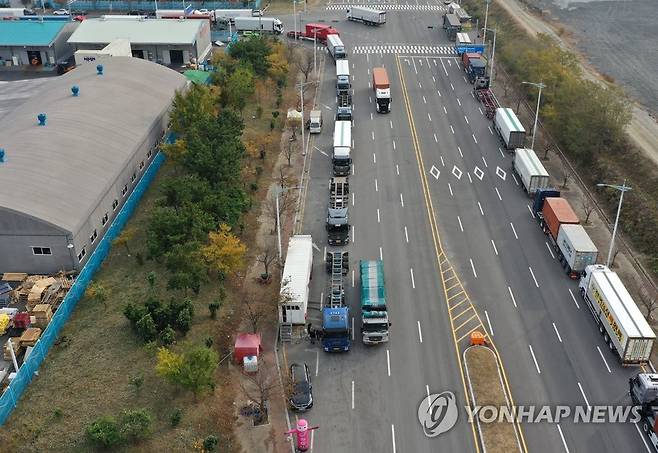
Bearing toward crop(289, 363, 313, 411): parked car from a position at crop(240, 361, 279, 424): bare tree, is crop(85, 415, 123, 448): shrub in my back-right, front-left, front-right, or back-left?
back-right

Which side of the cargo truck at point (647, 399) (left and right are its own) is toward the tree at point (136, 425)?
left

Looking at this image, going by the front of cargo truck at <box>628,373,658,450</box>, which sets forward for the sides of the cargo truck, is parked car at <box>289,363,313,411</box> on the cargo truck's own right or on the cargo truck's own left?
on the cargo truck's own left

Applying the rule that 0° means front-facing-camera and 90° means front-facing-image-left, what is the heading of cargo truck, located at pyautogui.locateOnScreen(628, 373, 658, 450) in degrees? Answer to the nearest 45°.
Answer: approximately 135°

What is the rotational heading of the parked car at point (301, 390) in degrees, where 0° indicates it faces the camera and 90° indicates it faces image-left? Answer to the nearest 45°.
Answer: approximately 0°

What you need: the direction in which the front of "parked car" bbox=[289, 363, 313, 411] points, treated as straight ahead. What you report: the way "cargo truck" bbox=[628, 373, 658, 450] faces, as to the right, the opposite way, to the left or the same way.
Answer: the opposite way

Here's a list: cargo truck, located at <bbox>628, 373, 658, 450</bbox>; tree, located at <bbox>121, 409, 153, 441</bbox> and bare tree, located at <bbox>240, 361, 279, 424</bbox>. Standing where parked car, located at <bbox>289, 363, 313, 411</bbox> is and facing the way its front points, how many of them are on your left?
1

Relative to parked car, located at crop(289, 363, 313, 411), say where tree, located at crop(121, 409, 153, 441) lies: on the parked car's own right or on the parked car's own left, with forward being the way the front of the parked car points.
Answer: on the parked car's own right

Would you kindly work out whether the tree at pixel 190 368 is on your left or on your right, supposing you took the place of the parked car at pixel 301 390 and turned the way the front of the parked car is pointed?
on your right

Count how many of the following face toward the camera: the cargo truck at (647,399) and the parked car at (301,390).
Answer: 1

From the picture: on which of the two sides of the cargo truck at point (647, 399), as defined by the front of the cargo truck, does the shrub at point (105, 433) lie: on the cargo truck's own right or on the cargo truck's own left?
on the cargo truck's own left

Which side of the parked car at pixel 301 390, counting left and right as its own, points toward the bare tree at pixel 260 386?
right
